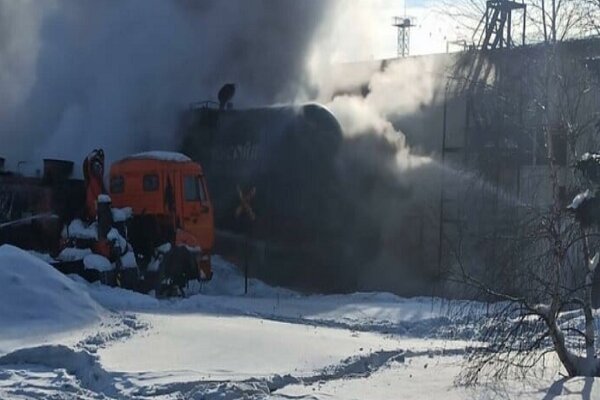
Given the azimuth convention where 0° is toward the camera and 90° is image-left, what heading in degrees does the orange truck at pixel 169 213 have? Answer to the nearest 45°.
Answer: approximately 270°

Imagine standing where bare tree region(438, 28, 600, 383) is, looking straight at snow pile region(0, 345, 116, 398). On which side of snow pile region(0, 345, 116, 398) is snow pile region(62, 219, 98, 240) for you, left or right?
right

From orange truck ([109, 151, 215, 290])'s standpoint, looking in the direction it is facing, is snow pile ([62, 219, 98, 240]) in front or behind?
behind

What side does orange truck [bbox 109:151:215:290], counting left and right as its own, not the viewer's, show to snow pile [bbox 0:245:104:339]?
right

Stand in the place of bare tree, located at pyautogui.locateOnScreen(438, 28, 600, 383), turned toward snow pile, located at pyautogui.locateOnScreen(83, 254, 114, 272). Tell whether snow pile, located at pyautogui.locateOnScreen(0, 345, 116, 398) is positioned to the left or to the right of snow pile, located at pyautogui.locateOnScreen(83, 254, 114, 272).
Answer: left

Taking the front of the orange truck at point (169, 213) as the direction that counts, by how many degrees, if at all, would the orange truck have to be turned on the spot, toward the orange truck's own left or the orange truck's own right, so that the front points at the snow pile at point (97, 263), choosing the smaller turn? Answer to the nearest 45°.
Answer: approximately 135° to the orange truck's own right
